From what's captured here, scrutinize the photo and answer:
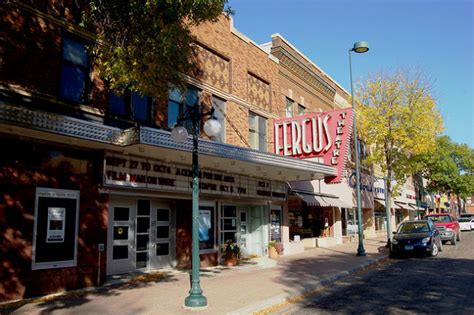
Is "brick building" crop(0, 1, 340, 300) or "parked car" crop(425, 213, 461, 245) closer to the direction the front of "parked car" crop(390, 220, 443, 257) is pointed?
the brick building

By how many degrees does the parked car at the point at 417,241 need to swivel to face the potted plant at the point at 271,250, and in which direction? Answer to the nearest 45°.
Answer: approximately 45° to its right

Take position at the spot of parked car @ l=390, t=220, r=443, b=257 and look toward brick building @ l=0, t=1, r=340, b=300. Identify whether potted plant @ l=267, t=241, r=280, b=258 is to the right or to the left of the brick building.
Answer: right

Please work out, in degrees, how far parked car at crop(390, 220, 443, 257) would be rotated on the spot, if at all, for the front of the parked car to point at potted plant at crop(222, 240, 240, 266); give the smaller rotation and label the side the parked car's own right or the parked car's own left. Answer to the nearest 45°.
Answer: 0° — it already faces it

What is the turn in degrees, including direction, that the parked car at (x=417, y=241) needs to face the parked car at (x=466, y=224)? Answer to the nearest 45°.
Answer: approximately 135° to its right

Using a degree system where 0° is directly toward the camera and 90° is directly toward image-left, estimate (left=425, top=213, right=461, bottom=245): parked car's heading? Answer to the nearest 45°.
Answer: approximately 45°

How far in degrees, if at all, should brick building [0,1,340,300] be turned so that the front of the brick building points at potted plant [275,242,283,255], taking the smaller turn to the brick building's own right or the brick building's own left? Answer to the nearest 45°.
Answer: approximately 90° to the brick building's own left

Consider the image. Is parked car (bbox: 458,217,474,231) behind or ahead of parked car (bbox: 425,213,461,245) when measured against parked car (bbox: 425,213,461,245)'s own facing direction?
behind

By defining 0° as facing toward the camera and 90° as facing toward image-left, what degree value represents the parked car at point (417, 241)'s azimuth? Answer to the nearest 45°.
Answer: approximately 45°

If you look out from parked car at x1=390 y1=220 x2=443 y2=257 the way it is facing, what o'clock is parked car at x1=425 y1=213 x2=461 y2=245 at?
parked car at x1=425 y1=213 x2=461 y2=245 is roughly at 5 o'clock from parked car at x1=390 y1=220 x2=443 y2=257.

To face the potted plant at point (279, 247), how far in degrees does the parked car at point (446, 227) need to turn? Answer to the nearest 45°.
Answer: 0° — it already faces it
